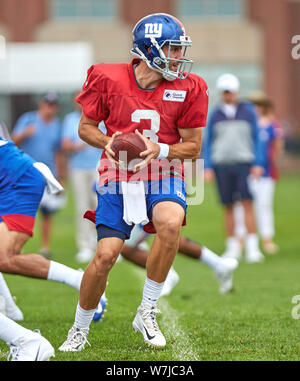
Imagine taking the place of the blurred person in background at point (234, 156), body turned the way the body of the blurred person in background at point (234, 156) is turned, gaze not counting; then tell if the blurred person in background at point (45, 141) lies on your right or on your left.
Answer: on your right

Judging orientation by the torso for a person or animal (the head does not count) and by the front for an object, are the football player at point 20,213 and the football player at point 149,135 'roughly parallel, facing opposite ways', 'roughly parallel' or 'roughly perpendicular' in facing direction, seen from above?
roughly perpendicular

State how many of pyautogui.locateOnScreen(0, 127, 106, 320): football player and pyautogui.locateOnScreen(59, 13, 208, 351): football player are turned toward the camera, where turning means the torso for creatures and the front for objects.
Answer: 1

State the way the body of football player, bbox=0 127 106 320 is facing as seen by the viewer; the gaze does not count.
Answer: to the viewer's left

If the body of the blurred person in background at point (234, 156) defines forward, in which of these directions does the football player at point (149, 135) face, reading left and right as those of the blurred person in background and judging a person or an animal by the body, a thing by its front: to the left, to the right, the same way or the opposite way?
the same way

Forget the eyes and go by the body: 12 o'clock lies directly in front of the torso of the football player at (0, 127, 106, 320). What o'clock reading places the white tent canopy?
The white tent canopy is roughly at 3 o'clock from the football player.

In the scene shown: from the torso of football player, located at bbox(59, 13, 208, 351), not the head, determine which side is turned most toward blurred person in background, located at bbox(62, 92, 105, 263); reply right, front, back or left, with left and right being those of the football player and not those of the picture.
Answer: back

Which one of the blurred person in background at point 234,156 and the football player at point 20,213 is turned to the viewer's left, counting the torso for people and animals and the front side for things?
the football player

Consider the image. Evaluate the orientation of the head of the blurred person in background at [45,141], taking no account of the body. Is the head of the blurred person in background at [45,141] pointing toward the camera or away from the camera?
toward the camera

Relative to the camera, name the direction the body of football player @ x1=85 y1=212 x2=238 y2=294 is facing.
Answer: to the viewer's left

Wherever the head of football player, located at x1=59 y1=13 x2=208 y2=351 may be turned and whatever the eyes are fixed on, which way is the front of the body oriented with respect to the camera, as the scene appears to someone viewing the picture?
toward the camera

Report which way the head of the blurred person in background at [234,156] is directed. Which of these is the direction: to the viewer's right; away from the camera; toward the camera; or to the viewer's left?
toward the camera

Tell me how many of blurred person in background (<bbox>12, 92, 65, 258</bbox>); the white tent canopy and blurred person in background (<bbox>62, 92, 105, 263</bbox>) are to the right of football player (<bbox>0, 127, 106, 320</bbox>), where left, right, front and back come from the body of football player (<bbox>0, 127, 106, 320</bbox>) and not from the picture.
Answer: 3
